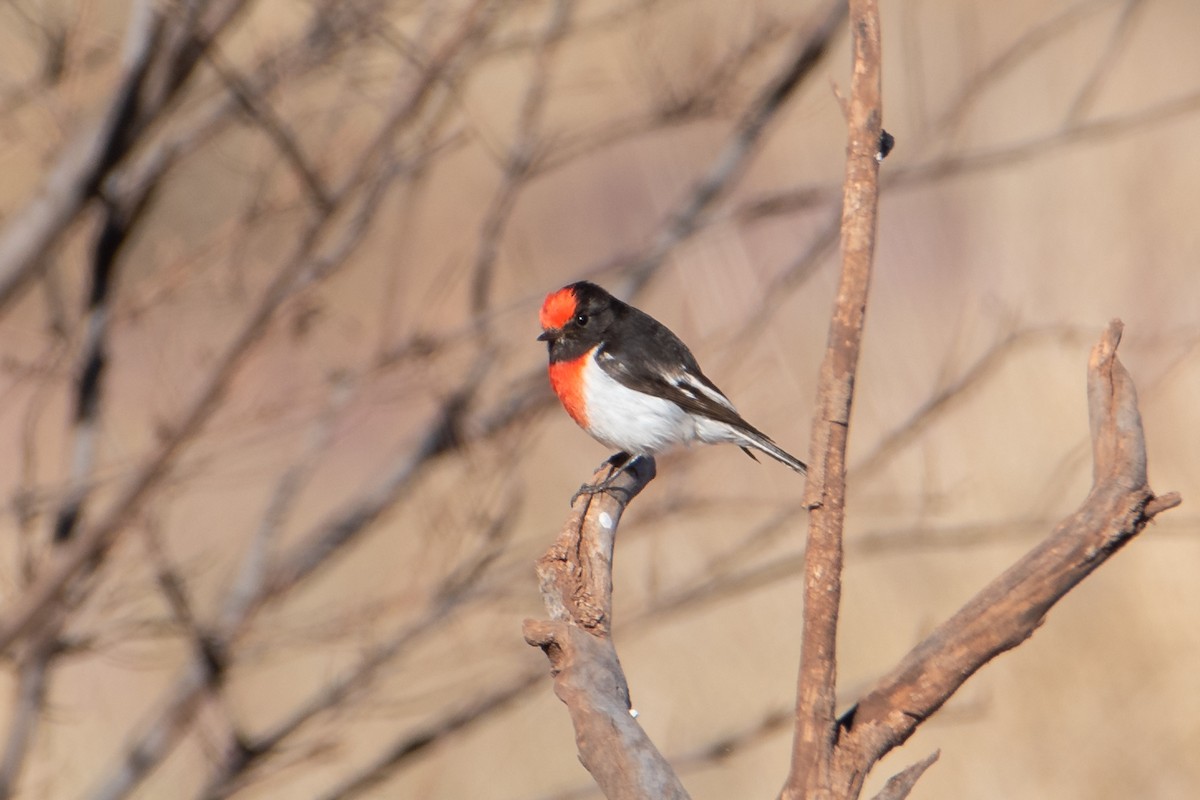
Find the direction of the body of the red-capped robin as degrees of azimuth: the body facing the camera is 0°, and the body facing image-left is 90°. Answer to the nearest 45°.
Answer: approximately 90°
